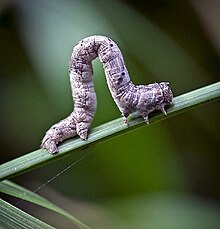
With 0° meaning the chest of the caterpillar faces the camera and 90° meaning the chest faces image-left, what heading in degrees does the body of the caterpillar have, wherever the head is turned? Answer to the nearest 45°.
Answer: approximately 270°
